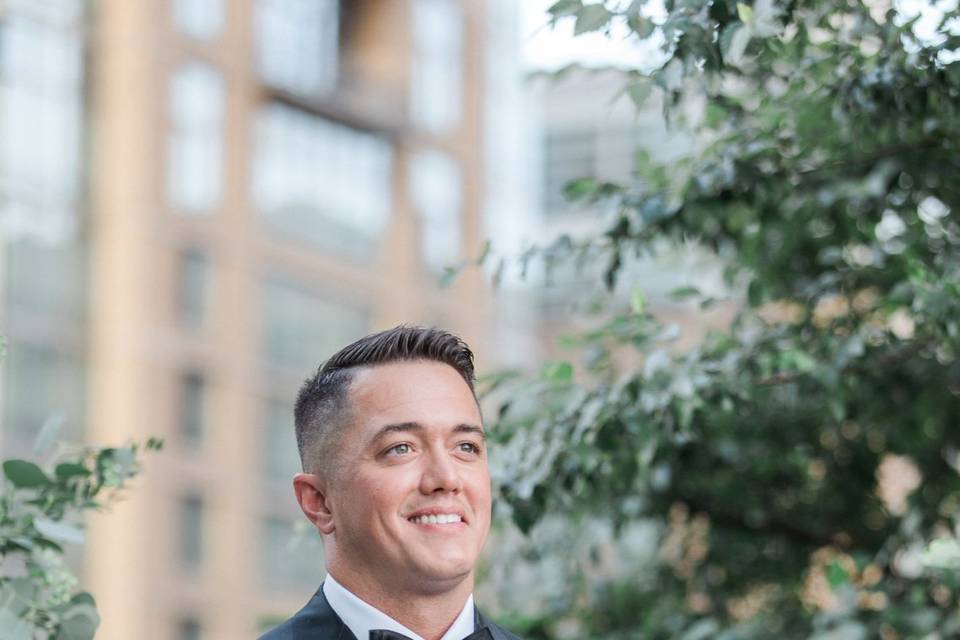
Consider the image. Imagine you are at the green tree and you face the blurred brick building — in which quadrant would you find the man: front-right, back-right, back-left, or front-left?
back-left

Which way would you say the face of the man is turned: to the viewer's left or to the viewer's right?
to the viewer's right

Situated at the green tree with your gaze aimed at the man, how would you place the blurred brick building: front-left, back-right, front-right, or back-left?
back-right

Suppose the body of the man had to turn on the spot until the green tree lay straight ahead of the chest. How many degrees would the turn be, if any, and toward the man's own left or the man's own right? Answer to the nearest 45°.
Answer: approximately 90° to the man's own left

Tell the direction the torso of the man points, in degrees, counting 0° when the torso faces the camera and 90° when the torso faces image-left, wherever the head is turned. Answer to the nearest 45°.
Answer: approximately 315°
